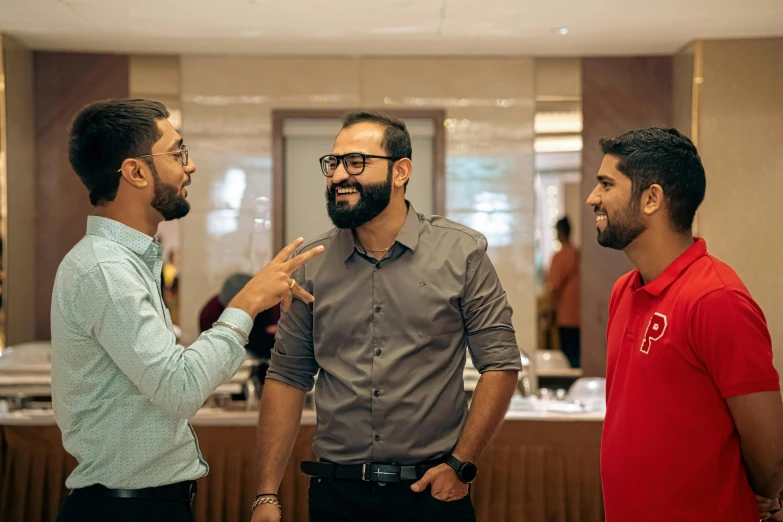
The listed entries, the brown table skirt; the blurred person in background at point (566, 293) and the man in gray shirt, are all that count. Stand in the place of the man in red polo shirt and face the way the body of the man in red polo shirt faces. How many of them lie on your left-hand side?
0

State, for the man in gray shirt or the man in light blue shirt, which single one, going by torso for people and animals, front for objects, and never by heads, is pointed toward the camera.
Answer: the man in gray shirt

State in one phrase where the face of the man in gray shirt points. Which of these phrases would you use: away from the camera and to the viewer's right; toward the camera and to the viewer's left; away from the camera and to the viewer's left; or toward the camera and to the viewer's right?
toward the camera and to the viewer's left

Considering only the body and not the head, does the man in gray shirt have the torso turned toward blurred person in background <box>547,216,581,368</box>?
no

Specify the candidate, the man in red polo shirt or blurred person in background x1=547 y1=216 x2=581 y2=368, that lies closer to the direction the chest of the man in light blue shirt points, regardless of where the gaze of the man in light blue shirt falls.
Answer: the man in red polo shirt

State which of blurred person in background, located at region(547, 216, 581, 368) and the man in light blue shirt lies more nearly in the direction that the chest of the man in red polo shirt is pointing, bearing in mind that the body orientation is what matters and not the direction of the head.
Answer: the man in light blue shirt

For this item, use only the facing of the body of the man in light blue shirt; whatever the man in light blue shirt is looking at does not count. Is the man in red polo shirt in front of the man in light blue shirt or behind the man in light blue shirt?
in front

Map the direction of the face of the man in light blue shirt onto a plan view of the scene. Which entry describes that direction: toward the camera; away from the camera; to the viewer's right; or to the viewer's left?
to the viewer's right

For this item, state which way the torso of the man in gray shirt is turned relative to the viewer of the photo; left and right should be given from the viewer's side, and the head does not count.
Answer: facing the viewer

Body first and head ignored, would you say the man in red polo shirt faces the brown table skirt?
no

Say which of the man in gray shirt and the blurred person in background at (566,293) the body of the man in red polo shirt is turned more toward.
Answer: the man in gray shirt

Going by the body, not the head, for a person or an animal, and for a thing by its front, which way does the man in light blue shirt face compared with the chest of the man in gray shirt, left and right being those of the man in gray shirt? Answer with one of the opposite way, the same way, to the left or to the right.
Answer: to the left

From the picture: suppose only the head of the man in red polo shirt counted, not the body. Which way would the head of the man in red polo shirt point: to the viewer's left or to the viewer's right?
to the viewer's left

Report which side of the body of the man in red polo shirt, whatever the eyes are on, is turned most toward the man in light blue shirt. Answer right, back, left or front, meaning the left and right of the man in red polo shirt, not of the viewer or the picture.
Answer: front

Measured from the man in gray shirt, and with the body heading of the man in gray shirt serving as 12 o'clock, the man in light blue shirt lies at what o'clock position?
The man in light blue shirt is roughly at 2 o'clock from the man in gray shirt.

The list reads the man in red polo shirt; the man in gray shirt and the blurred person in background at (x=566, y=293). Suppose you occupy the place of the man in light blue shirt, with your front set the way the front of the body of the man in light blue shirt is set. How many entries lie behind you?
0

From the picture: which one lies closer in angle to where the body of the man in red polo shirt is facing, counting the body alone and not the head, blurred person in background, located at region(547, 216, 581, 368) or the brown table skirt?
the brown table skirt

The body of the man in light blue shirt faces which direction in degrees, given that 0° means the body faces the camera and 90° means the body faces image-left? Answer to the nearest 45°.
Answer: approximately 270°
